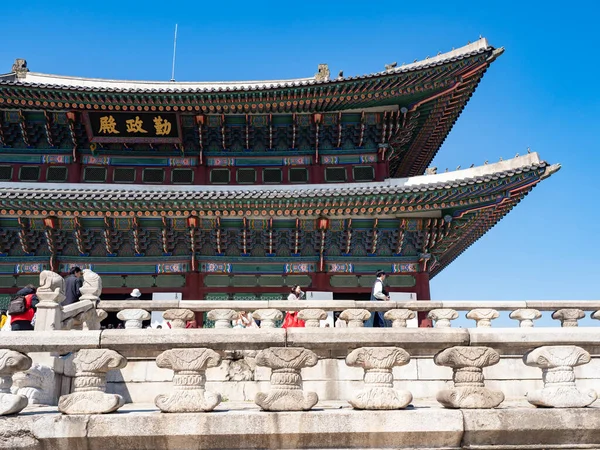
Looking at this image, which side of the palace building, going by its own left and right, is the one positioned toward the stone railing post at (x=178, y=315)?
front

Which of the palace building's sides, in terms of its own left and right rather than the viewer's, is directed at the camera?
front

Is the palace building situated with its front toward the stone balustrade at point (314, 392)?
yes

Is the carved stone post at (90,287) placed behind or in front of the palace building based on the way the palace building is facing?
in front

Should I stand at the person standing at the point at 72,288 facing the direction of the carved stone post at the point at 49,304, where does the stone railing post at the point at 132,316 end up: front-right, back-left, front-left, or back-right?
front-left

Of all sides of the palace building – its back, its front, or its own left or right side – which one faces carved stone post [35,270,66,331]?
front

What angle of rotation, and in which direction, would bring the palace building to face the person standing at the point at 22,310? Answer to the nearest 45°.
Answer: approximately 45° to its right

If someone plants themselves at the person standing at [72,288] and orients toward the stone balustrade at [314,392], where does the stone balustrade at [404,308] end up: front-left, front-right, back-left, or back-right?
front-left

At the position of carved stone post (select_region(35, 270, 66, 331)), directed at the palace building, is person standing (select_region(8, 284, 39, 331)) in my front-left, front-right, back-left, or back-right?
front-left
